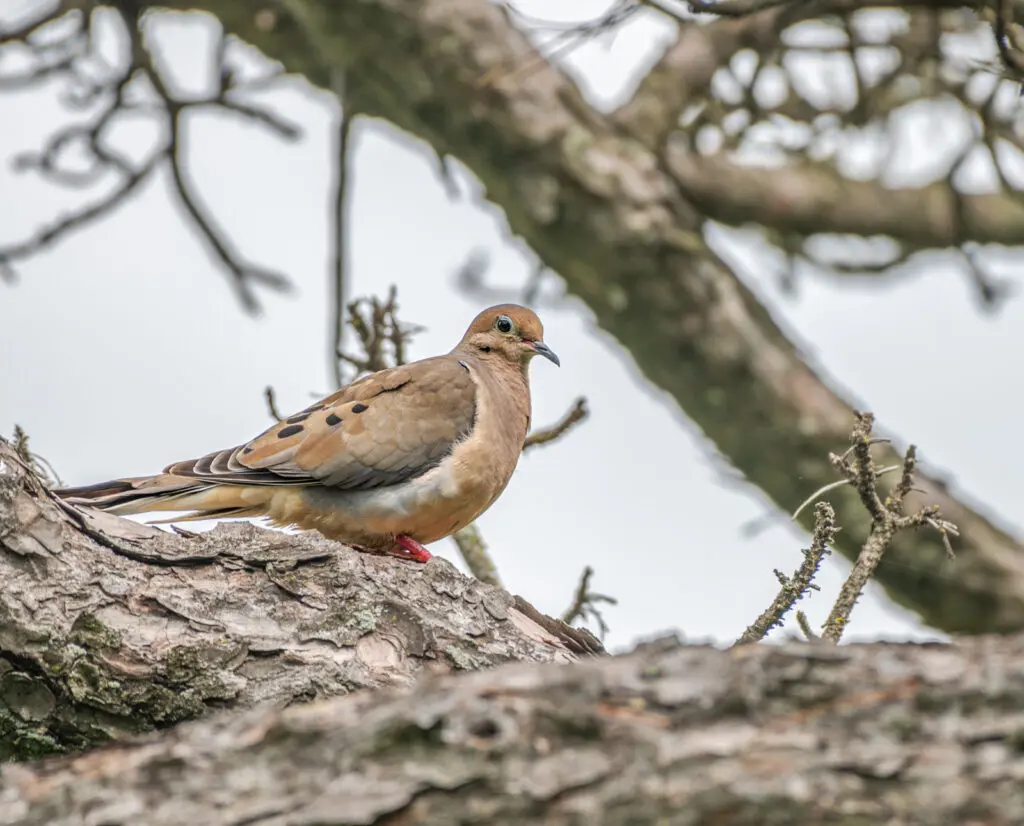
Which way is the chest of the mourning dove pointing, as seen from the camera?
to the viewer's right
